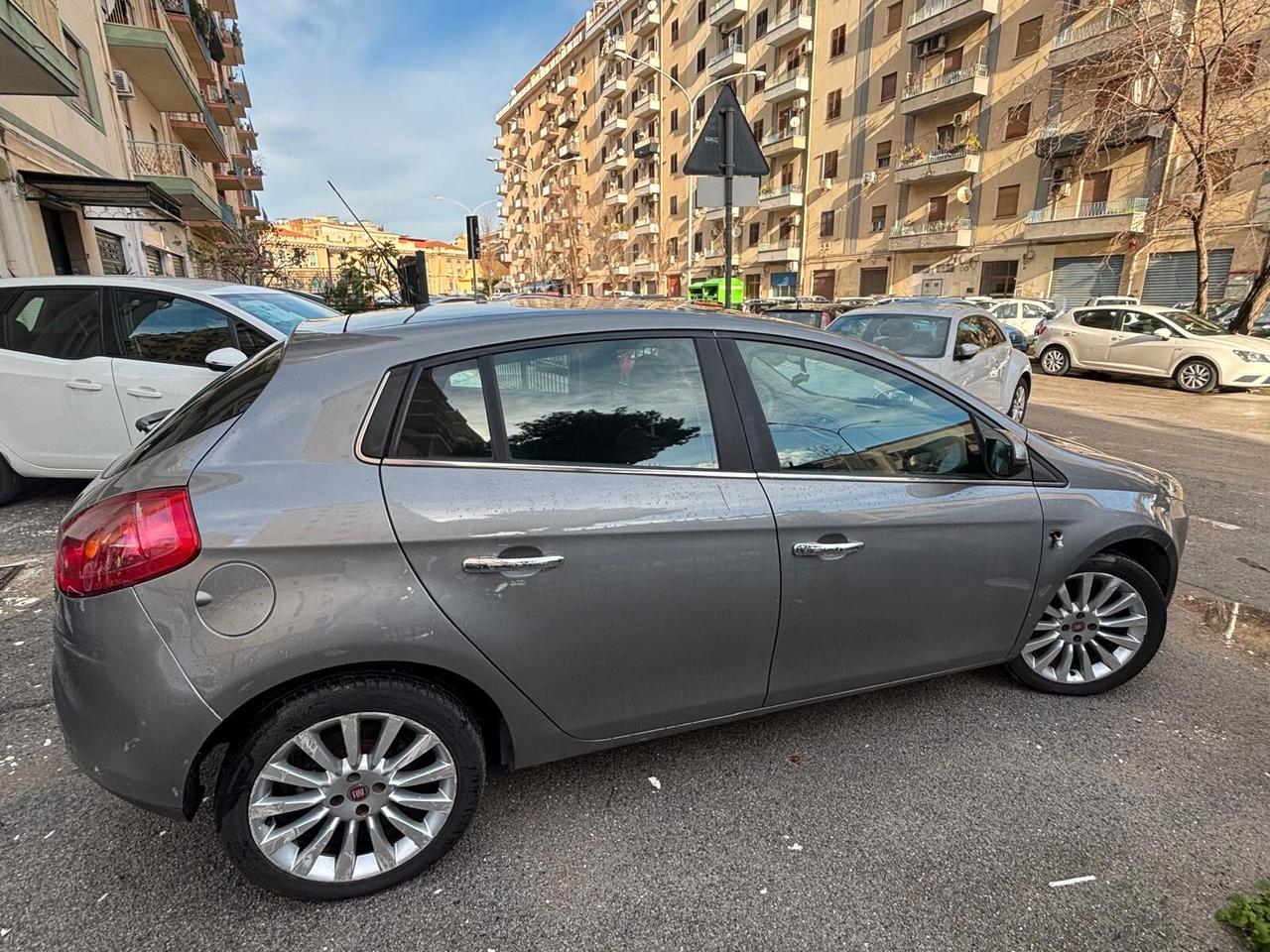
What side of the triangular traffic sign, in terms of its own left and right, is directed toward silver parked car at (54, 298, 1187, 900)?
back

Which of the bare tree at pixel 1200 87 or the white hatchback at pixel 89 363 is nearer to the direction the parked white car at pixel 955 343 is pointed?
the white hatchback

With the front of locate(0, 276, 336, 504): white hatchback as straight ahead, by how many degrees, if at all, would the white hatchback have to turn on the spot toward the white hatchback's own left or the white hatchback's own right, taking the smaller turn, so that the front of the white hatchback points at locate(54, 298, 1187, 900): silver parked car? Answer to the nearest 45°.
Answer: approximately 45° to the white hatchback's own right

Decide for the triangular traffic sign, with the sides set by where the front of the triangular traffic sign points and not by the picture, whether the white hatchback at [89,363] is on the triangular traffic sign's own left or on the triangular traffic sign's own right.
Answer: on the triangular traffic sign's own left

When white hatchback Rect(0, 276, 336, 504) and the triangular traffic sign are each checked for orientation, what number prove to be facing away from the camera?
1

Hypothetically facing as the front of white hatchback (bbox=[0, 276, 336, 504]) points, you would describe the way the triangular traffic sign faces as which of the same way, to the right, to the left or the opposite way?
to the left

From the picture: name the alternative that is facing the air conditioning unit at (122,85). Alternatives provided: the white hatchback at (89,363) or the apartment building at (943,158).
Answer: the apartment building

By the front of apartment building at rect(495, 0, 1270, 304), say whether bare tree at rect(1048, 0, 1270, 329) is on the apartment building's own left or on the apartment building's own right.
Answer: on the apartment building's own left

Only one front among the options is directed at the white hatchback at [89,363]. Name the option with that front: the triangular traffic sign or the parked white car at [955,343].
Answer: the parked white car

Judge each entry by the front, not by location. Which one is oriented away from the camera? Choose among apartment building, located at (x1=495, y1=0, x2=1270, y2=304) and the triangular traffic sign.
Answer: the triangular traffic sign

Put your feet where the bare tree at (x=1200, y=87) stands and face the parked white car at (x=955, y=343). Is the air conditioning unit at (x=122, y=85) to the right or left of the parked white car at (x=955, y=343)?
right

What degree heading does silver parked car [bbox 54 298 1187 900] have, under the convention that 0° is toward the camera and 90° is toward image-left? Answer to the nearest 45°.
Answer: approximately 225°

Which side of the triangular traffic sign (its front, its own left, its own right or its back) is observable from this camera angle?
back
